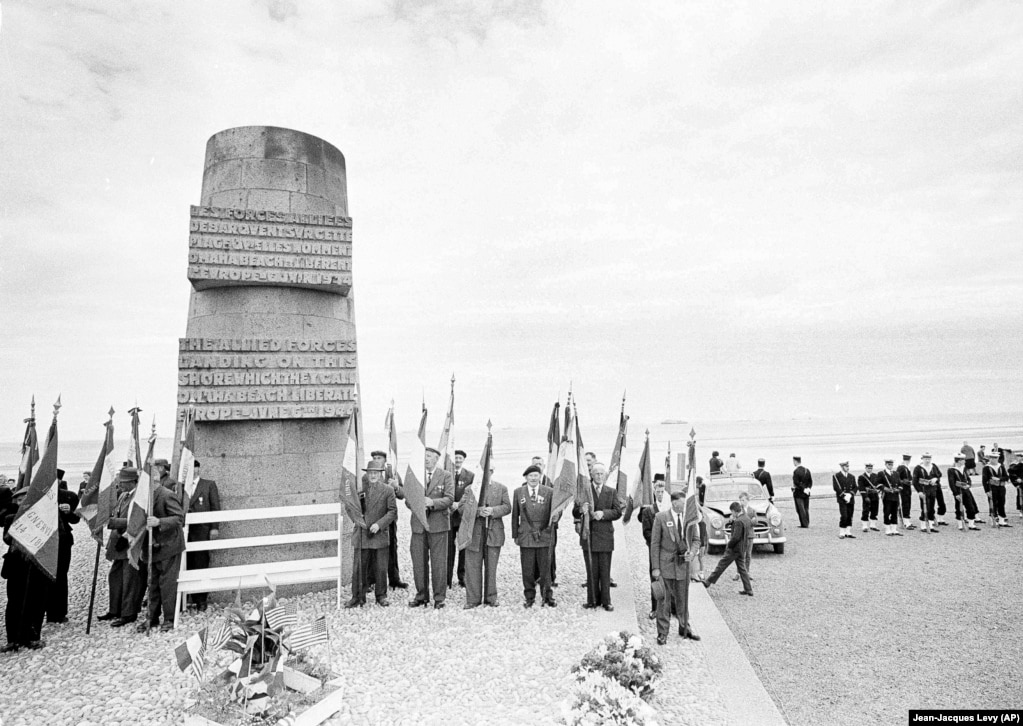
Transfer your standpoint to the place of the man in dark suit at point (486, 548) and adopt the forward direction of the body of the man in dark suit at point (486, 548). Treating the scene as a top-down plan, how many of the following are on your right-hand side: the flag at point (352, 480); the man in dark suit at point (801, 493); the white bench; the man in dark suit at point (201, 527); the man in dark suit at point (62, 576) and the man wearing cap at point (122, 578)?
5

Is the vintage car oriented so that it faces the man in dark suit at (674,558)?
yes

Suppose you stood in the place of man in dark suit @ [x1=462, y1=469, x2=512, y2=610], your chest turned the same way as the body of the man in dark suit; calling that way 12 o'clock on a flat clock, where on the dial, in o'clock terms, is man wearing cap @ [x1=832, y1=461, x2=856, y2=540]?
The man wearing cap is roughly at 8 o'clock from the man in dark suit.

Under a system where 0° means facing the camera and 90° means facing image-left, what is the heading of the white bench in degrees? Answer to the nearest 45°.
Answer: approximately 0°

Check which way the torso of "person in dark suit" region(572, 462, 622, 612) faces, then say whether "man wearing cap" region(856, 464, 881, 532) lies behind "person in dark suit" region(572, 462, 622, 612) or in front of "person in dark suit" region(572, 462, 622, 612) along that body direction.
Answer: behind

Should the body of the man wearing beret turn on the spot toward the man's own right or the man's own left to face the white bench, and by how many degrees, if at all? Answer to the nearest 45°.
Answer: approximately 90° to the man's own right

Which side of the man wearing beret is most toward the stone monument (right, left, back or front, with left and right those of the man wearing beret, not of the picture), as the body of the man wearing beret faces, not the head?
right

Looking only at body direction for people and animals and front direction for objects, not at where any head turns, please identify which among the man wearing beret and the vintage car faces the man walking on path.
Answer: the vintage car

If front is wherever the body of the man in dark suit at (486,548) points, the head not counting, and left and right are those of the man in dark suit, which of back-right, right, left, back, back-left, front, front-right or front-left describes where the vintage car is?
back-left
